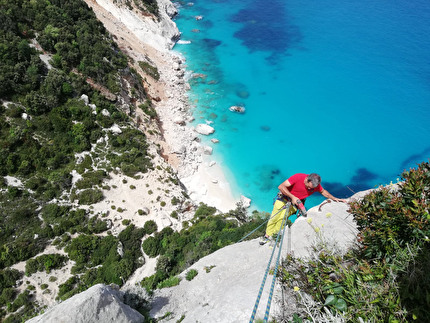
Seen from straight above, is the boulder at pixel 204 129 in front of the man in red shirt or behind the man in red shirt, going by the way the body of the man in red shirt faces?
behind

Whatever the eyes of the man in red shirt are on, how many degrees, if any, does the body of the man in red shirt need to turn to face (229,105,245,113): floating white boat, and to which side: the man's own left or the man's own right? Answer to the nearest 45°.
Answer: approximately 135° to the man's own left

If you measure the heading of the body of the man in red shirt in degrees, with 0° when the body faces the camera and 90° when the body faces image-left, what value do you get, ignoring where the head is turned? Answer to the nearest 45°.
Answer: approximately 315°

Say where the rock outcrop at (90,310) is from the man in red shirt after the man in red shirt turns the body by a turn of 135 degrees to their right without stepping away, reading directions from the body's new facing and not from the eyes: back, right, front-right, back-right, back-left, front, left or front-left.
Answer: front-left
